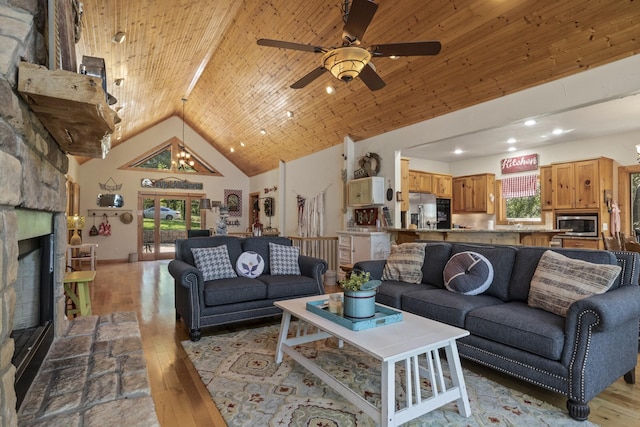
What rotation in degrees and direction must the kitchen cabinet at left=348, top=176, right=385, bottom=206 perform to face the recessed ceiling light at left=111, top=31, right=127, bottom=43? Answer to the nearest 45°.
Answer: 0° — it already faces it

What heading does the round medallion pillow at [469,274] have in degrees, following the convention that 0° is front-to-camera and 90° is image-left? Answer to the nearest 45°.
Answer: approximately 45°

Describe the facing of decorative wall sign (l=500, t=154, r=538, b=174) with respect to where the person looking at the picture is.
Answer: facing the viewer and to the left of the viewer

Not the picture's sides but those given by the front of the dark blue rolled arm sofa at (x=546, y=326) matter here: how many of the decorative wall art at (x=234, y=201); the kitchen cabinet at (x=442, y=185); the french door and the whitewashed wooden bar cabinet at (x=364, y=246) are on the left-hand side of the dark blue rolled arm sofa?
0

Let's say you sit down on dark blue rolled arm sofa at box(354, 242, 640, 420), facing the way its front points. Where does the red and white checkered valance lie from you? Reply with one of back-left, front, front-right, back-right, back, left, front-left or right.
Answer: back-right

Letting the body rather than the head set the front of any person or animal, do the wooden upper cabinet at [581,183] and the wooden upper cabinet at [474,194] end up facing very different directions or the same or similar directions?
same or similar directions

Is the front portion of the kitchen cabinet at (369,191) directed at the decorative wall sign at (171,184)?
no

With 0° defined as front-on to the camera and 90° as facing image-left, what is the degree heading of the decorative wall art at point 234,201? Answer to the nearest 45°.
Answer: approximately 0°

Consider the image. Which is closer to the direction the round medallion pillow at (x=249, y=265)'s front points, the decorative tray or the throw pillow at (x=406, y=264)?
the decorative tray

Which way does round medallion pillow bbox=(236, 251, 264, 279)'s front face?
toward the camera

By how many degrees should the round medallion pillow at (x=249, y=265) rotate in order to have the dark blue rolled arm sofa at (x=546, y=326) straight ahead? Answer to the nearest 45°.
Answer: approximately 45° to its left

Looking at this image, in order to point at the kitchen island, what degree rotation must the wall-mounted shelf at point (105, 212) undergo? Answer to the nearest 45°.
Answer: approximately 45° to its left

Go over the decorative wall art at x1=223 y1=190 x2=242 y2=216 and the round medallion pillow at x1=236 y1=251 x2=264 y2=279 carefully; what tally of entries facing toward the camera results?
2

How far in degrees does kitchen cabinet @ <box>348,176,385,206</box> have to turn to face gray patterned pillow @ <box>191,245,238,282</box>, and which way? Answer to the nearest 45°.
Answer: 0° — it already faces it
